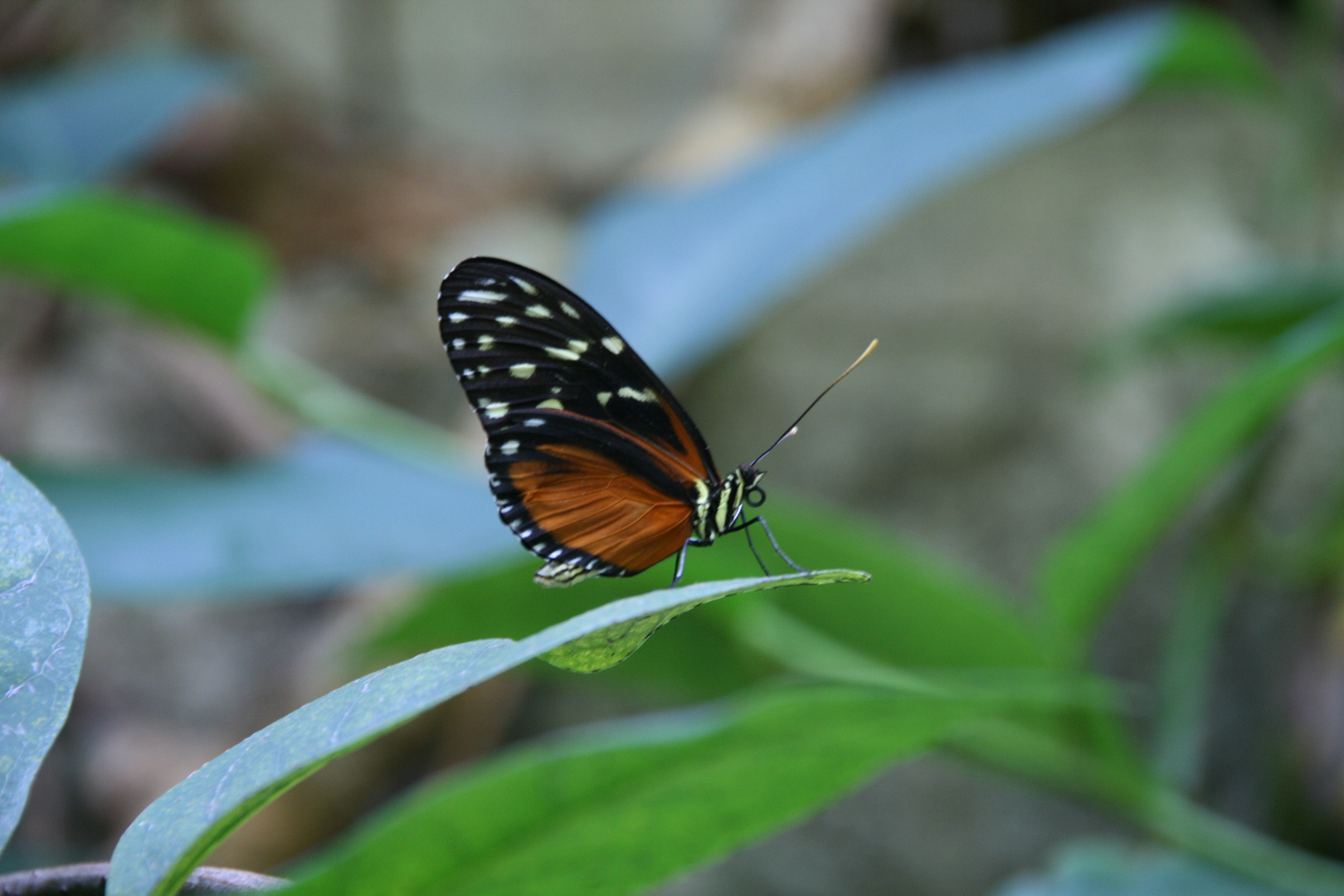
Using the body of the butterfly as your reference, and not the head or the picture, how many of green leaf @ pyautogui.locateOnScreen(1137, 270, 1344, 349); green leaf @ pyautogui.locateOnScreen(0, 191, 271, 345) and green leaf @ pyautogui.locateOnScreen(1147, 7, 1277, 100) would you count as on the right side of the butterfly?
0

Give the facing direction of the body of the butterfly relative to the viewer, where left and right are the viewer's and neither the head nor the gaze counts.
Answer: facing to the right of the viewer

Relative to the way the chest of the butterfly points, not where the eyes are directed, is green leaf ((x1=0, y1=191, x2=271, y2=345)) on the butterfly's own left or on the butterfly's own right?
on the butterfly's own left

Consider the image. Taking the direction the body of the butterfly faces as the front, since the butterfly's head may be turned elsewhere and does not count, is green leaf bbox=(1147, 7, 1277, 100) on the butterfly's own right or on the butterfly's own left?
on the butterfly's own left

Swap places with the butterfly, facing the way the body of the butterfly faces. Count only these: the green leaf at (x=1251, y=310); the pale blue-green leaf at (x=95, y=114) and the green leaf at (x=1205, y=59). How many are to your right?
0

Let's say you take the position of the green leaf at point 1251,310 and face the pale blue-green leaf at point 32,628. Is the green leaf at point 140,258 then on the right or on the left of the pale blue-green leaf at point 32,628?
right

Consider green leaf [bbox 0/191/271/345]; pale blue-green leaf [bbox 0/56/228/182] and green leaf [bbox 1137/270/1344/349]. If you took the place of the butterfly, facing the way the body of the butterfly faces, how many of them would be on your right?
0
